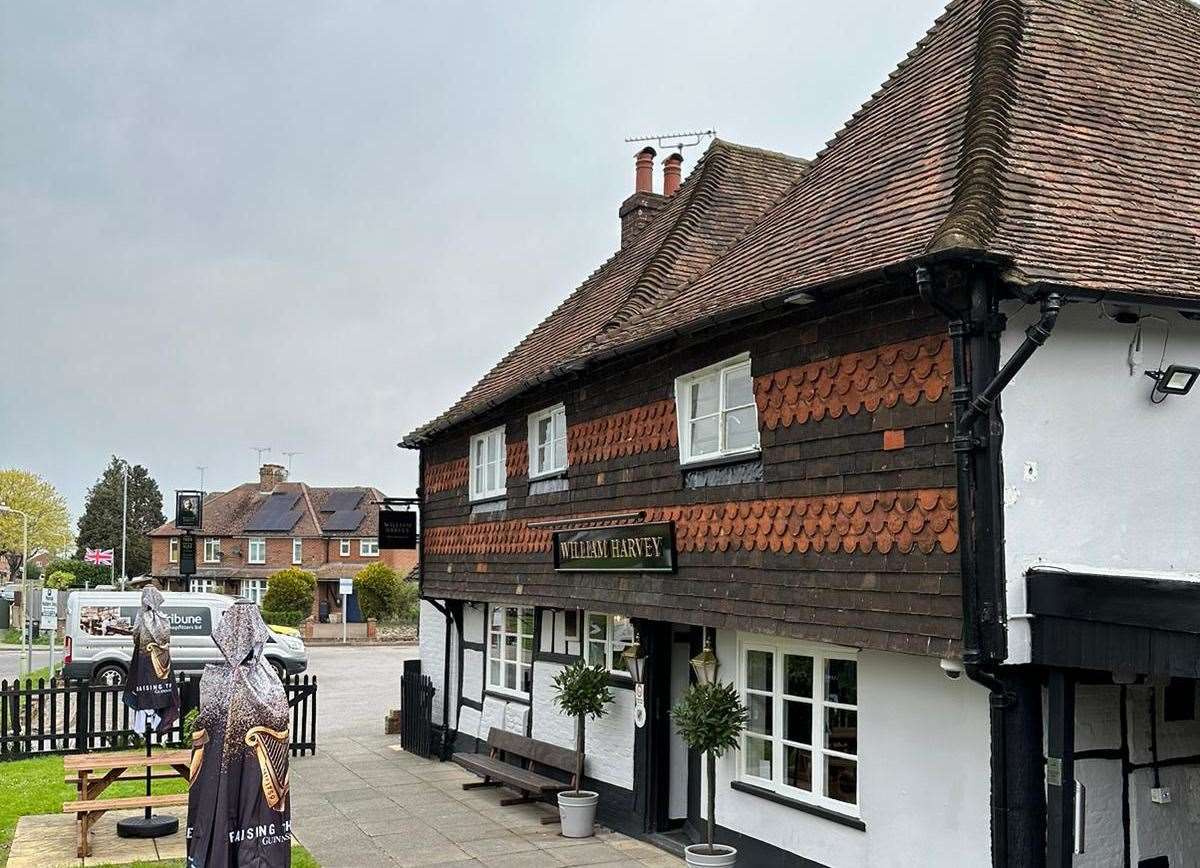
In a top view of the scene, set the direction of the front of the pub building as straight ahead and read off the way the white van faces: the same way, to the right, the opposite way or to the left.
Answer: the opposite way

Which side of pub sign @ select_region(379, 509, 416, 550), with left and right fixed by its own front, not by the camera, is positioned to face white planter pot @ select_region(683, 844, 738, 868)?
front

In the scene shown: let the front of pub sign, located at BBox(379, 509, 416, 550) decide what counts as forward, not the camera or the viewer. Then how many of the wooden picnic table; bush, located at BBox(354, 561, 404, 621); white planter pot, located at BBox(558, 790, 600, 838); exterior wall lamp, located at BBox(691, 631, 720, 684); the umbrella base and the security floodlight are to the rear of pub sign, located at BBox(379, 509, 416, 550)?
1

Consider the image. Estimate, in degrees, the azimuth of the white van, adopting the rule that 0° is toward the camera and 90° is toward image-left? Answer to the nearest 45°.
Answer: approximately 270°

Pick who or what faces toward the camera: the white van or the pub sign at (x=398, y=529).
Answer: the pub sign

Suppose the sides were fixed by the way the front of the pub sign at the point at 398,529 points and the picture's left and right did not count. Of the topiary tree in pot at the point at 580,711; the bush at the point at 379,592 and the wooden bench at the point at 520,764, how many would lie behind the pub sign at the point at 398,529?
1

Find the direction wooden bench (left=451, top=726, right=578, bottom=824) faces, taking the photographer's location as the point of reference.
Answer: facing the viewer and to the left of the viewer

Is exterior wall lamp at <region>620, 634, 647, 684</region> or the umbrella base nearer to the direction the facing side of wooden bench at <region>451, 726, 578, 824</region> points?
the umbrella base

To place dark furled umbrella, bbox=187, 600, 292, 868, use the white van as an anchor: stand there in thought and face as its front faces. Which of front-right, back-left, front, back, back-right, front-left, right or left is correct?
right

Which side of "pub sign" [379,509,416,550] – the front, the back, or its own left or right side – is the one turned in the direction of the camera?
front
